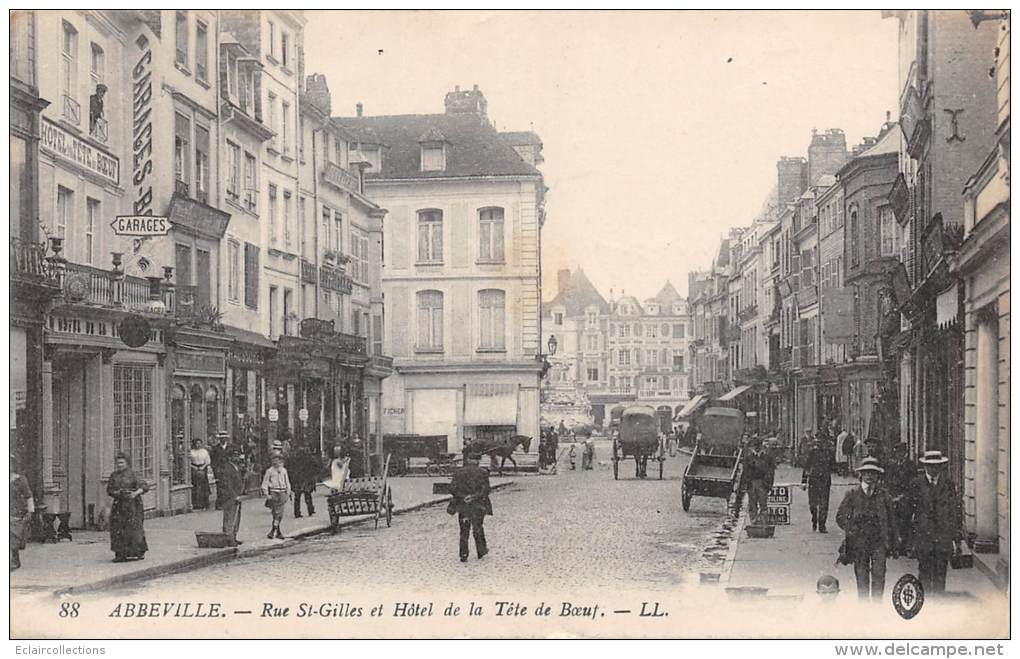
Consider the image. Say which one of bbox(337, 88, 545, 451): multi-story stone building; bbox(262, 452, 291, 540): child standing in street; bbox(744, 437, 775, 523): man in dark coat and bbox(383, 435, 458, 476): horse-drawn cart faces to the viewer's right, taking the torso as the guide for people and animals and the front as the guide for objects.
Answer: the horse-drawn cart

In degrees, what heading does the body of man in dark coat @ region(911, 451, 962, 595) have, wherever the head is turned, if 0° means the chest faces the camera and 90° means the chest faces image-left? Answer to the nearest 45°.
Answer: approximately 0°

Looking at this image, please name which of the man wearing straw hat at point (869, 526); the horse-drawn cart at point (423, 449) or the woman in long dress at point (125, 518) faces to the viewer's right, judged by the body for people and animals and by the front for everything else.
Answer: the horse-drawn cart

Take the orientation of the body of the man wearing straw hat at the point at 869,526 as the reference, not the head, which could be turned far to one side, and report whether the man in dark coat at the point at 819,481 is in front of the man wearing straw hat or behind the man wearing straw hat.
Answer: behind

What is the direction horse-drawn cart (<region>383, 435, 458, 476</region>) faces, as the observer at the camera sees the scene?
facing to the right of the viewer
